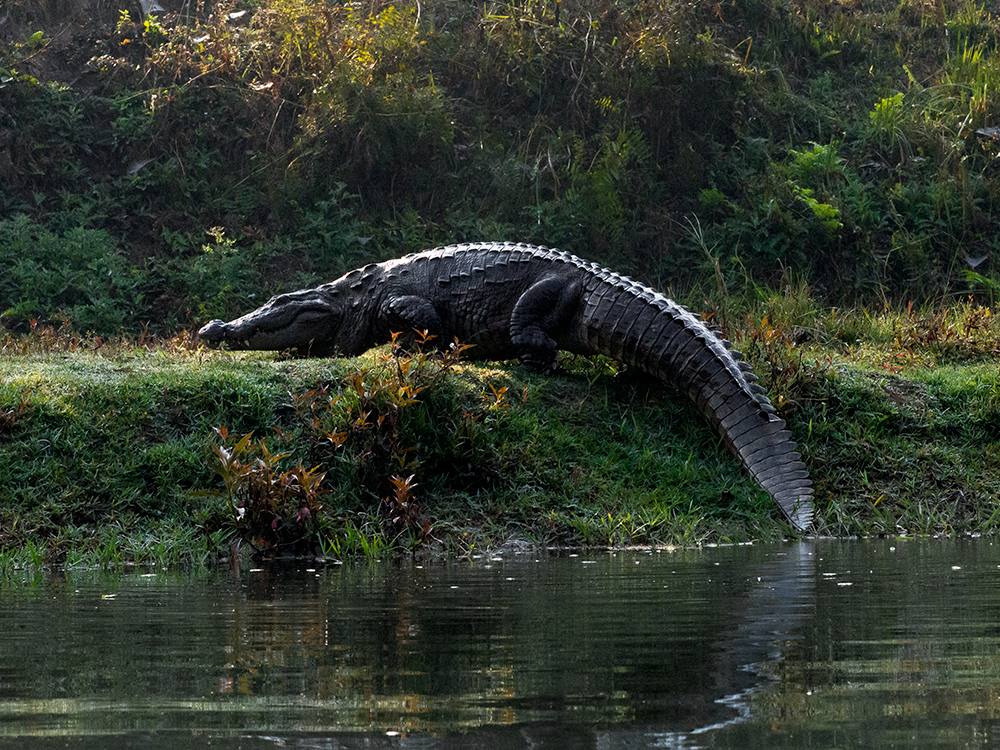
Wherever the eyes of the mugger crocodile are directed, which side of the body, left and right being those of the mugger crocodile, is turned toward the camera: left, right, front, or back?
left

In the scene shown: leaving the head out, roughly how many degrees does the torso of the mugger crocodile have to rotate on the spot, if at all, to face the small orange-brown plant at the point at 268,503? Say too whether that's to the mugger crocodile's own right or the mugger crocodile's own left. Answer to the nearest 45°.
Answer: approximately 45° to the mugger crocodile's own left
